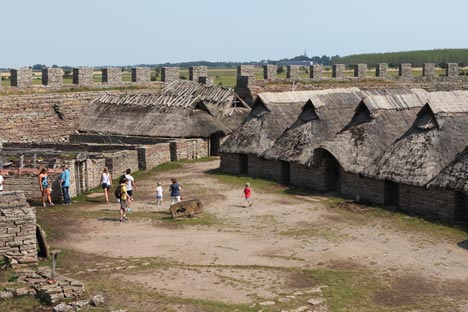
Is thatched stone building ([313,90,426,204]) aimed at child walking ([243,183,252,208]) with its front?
yes

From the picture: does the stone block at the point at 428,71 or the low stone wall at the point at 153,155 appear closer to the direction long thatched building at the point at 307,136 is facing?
the low stone wall

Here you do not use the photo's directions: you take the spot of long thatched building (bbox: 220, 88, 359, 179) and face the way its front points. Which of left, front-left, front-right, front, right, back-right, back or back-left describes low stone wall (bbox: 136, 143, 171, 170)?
front-right

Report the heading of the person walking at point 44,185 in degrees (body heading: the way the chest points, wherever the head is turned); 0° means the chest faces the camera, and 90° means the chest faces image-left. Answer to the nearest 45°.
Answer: approximately 315°

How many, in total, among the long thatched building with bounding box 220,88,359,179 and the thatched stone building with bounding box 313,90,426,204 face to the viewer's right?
0

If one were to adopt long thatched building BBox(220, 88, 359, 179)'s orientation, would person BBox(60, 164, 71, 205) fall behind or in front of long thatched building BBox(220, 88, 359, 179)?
in front

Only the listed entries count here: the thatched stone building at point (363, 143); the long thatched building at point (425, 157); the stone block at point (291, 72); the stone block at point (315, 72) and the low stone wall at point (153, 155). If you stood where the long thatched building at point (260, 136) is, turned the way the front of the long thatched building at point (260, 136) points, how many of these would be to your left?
2

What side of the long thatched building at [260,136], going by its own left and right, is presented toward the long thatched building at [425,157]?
left

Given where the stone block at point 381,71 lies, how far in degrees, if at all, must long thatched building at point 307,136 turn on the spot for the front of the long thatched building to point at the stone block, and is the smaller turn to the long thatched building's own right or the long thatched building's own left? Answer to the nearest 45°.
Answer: approximately 135° to the long thatched building's own right

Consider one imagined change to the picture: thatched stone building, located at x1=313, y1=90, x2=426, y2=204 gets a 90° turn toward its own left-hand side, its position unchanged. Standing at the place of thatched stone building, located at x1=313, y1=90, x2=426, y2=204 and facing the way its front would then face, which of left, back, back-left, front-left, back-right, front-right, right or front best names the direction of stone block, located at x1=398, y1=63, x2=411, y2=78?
back-left

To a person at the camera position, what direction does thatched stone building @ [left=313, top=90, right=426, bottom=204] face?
facing the viewer and to the left of the viewer
